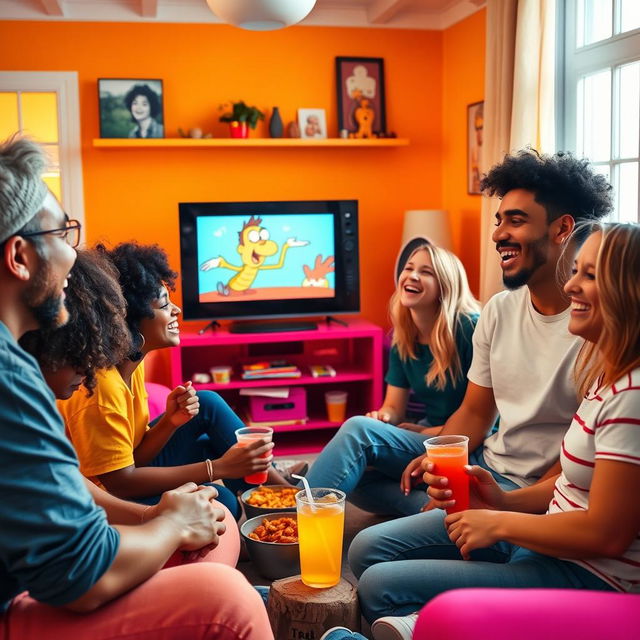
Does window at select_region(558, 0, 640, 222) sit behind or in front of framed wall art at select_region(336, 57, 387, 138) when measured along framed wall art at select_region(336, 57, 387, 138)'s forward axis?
in front

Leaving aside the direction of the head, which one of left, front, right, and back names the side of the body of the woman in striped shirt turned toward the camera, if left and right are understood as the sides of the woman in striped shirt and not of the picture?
left

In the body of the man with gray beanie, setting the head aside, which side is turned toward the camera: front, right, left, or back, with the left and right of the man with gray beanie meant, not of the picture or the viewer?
right

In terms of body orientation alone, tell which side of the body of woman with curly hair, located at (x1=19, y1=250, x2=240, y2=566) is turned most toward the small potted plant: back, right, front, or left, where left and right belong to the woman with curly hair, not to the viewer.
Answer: left

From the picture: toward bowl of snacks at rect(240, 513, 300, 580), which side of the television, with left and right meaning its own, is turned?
front

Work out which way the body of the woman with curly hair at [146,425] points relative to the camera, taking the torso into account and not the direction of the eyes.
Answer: to the viewer's right

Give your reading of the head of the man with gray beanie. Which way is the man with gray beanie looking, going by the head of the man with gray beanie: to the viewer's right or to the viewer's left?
to the viewer's right

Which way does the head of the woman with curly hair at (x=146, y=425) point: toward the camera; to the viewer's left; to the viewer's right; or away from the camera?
to the viewer's right

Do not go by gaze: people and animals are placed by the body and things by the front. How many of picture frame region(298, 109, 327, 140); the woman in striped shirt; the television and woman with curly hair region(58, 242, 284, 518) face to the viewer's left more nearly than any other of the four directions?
1

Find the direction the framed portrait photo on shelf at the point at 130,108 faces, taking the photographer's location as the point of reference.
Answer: facing the viewer

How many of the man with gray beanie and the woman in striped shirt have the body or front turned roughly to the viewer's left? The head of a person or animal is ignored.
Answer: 1

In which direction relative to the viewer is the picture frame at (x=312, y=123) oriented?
toward the camera

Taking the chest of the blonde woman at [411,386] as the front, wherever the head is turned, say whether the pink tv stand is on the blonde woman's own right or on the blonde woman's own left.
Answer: on the blonde woman's own right

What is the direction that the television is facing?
toward the camera

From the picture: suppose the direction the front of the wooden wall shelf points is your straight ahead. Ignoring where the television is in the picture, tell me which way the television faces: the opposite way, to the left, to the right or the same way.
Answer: the same way

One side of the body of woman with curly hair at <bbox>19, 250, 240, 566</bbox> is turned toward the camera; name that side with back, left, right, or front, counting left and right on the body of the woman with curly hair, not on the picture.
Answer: right

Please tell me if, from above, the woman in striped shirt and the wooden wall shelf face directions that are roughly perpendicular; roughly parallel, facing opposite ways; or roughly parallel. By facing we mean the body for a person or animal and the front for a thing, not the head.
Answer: roughly perpendicular

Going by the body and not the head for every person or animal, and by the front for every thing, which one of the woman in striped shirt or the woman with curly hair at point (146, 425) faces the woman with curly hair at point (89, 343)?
the woman in striped shirt

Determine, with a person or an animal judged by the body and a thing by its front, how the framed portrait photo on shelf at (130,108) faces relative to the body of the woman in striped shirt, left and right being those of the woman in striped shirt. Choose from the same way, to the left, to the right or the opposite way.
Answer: to the left
